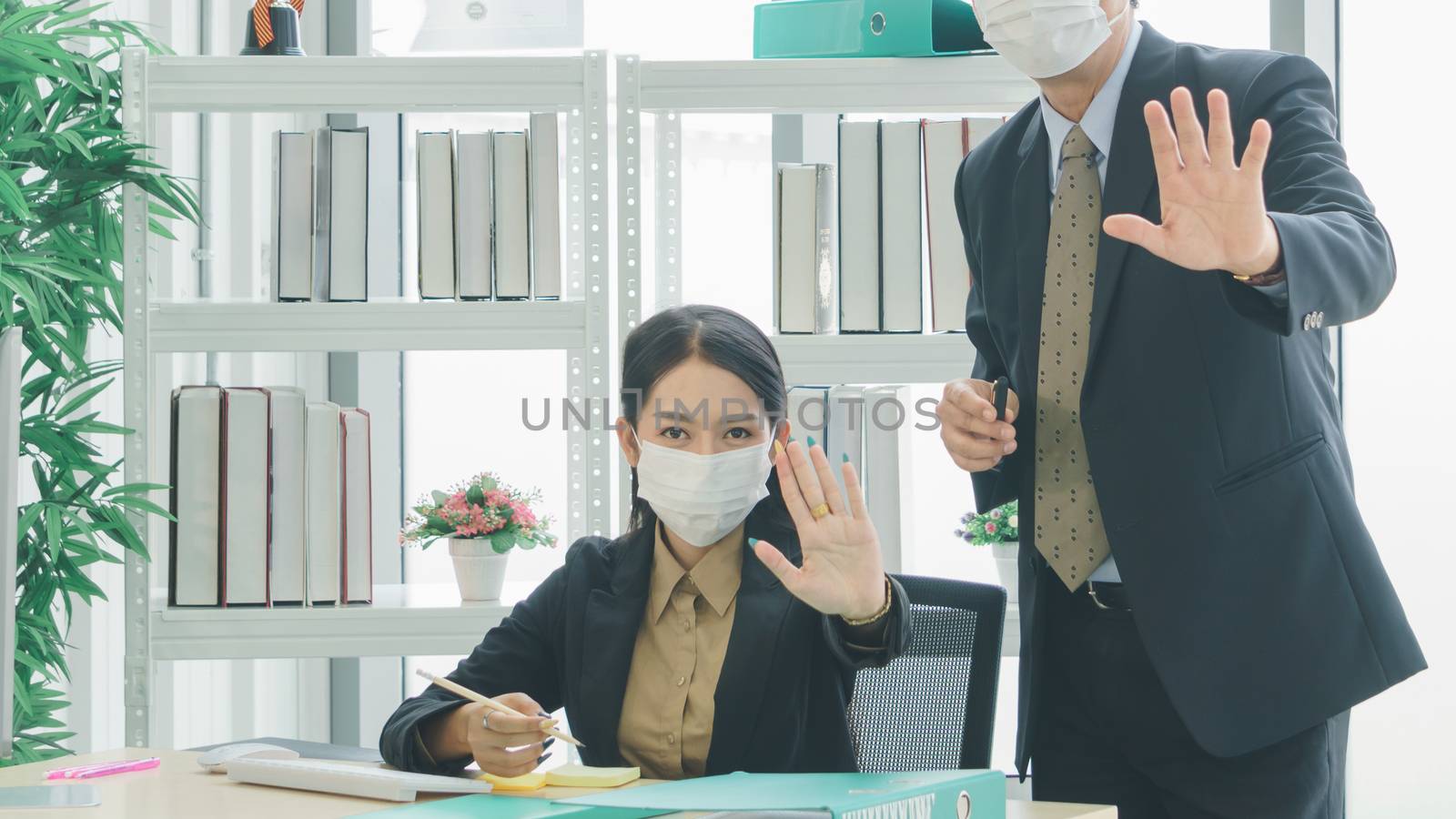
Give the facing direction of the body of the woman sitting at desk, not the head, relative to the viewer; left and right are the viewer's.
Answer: facing the viewer

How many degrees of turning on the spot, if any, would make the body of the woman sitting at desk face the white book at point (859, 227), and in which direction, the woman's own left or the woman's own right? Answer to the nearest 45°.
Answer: approximately 135° to the woman's own left

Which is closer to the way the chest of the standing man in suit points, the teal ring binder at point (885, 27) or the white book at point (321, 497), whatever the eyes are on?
the white book

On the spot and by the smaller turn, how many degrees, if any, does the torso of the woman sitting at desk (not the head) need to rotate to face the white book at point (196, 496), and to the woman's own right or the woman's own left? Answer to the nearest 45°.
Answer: approximately 135° to the woman's own right

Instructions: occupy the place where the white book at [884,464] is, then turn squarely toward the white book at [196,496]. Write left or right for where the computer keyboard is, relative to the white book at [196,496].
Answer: left

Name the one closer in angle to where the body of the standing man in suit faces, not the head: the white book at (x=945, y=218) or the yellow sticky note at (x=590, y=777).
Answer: the yellow sticky note

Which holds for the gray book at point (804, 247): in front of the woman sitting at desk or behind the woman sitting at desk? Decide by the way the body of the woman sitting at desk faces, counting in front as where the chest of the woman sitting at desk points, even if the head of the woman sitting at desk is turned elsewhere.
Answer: behind

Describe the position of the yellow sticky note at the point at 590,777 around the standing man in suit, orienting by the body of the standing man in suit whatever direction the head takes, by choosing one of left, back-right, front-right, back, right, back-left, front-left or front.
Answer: front

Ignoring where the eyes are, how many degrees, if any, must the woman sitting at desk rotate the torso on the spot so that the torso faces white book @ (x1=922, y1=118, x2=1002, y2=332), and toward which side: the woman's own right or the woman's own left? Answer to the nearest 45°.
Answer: approximately 135° to the woman's own left

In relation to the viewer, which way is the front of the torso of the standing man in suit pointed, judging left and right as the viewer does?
facing the viewer and to the left of the viewer

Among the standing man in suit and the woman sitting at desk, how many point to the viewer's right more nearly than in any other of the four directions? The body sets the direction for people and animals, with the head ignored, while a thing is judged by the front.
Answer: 0

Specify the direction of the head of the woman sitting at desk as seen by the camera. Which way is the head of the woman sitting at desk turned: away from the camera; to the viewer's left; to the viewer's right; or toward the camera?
toward the camera

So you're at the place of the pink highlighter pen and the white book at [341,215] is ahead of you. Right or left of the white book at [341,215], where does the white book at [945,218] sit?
right

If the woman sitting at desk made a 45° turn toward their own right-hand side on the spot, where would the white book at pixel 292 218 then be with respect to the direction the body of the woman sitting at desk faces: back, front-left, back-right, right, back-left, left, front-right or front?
right
